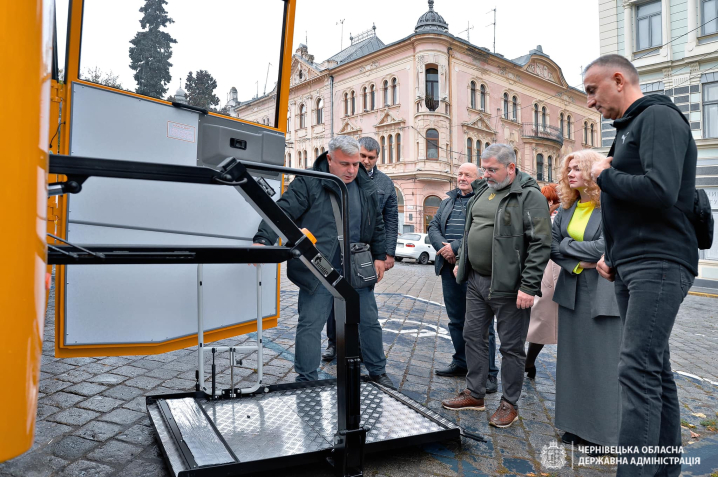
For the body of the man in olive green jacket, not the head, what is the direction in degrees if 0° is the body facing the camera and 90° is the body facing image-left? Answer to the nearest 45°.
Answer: approximately 45°

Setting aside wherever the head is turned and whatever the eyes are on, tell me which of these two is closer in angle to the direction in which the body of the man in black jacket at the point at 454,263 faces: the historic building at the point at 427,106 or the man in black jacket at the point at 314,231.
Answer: the man in black jacket

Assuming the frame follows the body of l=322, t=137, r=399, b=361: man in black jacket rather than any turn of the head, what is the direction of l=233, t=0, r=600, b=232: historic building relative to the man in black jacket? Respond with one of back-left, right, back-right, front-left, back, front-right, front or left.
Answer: back-right

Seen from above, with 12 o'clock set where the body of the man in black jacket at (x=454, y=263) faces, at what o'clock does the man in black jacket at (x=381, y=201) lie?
the man in black jacket at (x=381, y=201) is roughly at 2 o'clock from the man in black jacket at (x=454, y=263).

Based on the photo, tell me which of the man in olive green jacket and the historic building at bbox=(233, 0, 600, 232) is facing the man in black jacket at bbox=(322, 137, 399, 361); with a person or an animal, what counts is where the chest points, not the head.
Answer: the historic building

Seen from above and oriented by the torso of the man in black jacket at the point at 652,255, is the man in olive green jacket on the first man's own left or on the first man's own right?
on the first man's own right

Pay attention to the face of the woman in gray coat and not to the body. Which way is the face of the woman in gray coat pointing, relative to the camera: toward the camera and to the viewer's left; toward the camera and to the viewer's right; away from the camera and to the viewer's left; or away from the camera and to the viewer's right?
toward the camera and to the viewer's left

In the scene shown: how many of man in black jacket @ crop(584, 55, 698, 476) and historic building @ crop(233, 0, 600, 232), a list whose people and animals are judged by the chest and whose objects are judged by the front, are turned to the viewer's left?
1

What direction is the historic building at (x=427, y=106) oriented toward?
toward the camera

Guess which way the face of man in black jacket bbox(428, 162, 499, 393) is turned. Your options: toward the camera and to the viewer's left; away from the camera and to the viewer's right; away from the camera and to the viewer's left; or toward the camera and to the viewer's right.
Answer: toward the camera and to the viewer's left

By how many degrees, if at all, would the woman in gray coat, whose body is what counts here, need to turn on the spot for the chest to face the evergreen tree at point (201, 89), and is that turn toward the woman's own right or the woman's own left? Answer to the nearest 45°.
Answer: approximately 45° to the woman's own right

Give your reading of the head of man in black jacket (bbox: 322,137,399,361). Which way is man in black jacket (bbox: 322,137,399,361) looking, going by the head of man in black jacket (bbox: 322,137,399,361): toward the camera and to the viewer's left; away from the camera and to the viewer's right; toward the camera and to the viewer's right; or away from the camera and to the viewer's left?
toward the camera and to the viewer's left

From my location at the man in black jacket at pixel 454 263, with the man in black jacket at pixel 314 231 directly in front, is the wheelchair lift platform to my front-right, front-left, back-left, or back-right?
front-left

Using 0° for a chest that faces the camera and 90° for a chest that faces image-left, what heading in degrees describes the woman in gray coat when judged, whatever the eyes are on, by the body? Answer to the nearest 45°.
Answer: approximately 45°

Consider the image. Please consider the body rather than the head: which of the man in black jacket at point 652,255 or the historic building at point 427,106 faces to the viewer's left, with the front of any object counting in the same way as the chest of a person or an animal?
the man in black jacket

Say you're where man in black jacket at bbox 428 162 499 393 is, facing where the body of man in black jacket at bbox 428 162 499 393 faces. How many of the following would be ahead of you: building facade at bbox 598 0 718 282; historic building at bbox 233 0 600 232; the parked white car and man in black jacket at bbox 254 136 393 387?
1

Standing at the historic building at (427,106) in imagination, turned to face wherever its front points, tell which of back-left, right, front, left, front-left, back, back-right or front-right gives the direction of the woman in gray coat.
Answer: front

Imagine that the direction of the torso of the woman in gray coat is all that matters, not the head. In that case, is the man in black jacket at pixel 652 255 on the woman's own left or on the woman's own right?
on the woman's own left

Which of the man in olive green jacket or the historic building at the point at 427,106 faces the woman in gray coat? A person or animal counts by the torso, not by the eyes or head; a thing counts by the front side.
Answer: the historic building

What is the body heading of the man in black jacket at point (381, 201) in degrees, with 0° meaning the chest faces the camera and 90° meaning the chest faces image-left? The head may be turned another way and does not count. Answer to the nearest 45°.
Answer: approximately 45°
